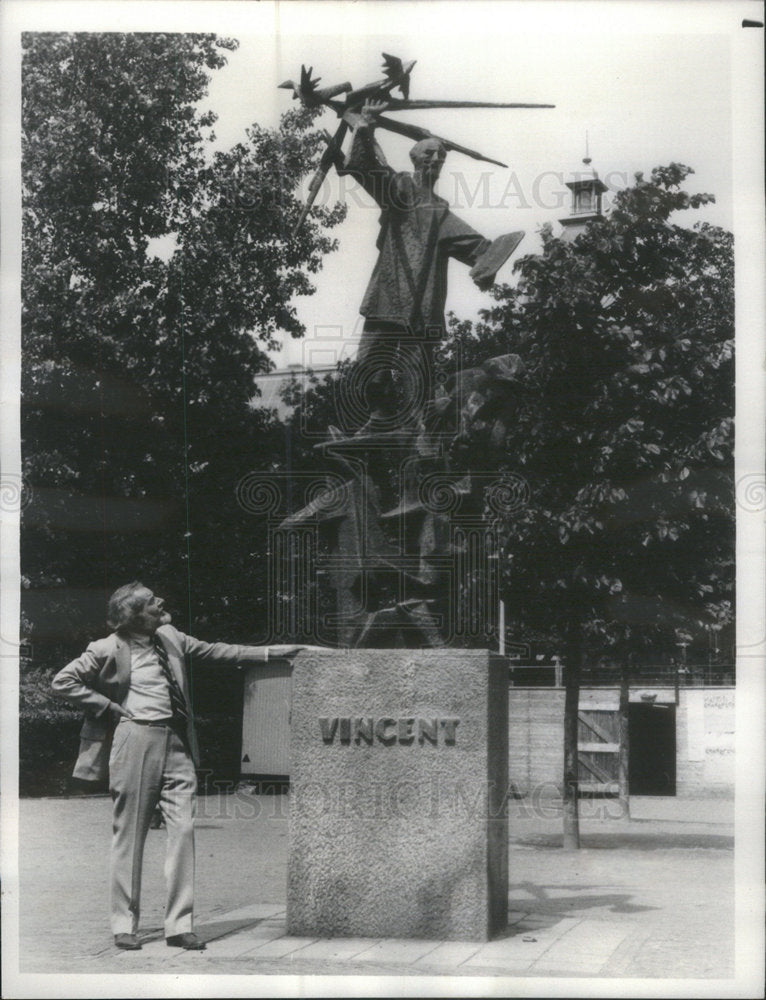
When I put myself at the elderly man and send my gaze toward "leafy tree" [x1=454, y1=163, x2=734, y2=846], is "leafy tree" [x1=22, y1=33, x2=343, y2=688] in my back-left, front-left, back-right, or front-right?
front-left

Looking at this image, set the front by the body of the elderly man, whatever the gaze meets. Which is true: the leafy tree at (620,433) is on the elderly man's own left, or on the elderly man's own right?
on the elderly man's own left

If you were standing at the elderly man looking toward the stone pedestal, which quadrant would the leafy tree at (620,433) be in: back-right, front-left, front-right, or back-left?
front-left

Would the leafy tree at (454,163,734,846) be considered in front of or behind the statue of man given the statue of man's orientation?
behind

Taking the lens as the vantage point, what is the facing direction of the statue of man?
facing the viewer

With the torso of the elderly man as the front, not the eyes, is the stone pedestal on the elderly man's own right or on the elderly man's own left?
on the elderly man's own left

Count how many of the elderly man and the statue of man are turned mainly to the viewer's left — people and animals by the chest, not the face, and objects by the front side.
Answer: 0

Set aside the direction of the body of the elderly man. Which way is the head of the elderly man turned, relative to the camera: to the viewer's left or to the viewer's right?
to the viewer's right

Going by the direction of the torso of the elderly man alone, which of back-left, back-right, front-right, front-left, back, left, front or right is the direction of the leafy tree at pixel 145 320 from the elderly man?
back-left

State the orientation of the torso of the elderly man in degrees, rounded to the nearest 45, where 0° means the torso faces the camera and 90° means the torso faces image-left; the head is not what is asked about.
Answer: approximately 315°
